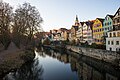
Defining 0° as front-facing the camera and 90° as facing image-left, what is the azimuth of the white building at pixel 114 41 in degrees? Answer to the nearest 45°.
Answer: approximately 45°

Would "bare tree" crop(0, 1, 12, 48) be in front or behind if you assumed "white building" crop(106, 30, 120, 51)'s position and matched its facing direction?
in front

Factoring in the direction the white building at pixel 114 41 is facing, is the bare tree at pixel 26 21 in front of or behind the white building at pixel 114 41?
in front

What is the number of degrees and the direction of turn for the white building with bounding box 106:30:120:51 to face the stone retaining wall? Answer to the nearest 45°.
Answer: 0° — it already faces it
